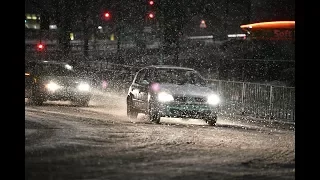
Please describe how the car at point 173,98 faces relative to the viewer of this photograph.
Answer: facing the viewer and to the right of the viewer

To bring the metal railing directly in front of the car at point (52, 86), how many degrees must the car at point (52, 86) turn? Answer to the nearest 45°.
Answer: approximately 45° to its left

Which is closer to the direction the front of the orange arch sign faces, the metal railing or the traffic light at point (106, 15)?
the metal railing

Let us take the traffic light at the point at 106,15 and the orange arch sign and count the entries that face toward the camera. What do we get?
2

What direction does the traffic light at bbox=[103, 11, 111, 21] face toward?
toward the camera

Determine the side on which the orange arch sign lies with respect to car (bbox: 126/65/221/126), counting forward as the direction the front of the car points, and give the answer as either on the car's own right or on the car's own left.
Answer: on the car's own left

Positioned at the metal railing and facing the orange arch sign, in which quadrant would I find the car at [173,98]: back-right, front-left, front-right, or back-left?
back-left

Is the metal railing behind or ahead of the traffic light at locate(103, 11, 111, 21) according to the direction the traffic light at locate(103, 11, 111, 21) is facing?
ahead

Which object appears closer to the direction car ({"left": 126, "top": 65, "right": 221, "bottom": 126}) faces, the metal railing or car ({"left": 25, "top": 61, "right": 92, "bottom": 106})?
the metal railing

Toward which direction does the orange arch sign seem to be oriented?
toward the camera

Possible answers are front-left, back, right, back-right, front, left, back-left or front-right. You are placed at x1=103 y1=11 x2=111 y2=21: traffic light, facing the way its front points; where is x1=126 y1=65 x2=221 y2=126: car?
front
